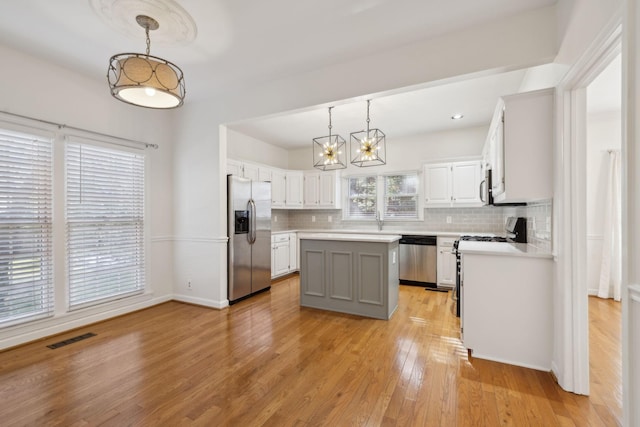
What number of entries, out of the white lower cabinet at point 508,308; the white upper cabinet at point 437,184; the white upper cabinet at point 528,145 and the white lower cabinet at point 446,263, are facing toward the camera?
2

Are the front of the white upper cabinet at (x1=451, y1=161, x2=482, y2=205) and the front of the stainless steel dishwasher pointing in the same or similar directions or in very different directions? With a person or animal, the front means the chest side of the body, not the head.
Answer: same or similar directions

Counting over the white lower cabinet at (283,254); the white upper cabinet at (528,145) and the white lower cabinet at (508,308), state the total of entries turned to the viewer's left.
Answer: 2

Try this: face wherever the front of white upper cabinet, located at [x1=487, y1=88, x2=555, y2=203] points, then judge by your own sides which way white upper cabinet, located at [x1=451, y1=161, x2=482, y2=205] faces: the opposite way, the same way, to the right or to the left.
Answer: to the left

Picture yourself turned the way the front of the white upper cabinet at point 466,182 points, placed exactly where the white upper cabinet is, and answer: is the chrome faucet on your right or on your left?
on your right

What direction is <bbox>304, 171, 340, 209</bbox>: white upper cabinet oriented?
toward the camera

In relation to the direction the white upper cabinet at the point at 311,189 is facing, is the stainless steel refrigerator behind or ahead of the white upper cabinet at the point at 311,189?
ahead

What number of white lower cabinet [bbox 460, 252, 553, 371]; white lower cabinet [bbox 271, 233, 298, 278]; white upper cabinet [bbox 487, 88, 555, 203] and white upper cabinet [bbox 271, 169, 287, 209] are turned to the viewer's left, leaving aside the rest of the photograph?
2

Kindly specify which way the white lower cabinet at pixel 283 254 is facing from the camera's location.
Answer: facing the viewer and to the right of the viewer

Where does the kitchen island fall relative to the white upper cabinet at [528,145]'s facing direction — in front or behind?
in front

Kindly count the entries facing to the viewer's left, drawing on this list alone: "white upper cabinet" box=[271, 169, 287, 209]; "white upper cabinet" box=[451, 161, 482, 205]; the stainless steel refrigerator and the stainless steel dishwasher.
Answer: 0

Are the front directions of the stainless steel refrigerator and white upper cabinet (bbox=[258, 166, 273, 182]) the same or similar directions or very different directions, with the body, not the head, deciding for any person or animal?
same or similar directions

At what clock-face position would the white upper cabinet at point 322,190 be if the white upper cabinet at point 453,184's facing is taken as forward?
the white upper cabinet at point 322,190 is roughly at 3 o'clock from the white upper cabinet at point 453,184.

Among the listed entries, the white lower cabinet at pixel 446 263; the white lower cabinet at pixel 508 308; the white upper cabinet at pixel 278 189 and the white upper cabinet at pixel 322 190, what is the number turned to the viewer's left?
1

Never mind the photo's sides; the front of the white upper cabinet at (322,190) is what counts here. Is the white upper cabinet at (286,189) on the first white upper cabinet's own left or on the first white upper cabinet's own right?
on the first white upper cabinet's own right

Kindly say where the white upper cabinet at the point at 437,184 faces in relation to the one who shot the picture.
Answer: facing the viewer

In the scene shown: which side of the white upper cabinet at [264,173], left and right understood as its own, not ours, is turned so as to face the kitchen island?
front
